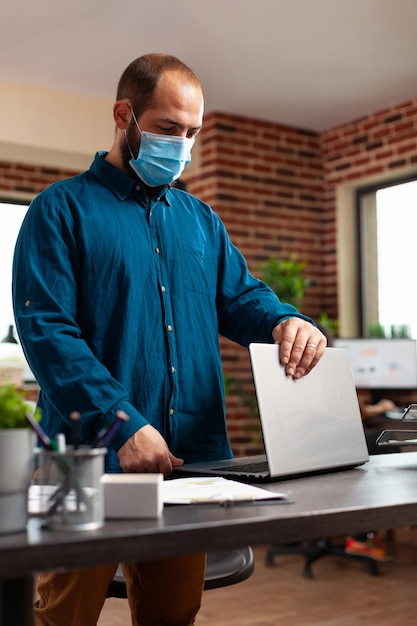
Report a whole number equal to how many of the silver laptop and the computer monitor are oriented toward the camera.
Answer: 1

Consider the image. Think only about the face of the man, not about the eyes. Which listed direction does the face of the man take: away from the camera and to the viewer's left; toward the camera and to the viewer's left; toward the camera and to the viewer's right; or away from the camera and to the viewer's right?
toward the camera and to the viewer's right

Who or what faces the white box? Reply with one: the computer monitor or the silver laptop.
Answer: the computer monitor

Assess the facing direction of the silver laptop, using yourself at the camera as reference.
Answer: facing away from the viewer and to the left of the viewer

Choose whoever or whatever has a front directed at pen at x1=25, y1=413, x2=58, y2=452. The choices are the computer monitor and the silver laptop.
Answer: the computer monitor

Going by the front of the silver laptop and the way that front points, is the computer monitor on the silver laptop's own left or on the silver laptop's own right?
on the silver laptop's own right

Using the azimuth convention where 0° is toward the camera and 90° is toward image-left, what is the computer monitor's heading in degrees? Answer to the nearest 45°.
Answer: approximately 0°

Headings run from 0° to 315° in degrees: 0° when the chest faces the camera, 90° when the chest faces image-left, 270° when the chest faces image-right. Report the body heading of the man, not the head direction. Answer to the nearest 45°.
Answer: approximately 315°

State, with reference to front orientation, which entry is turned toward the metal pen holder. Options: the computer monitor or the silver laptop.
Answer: the computer monitor
